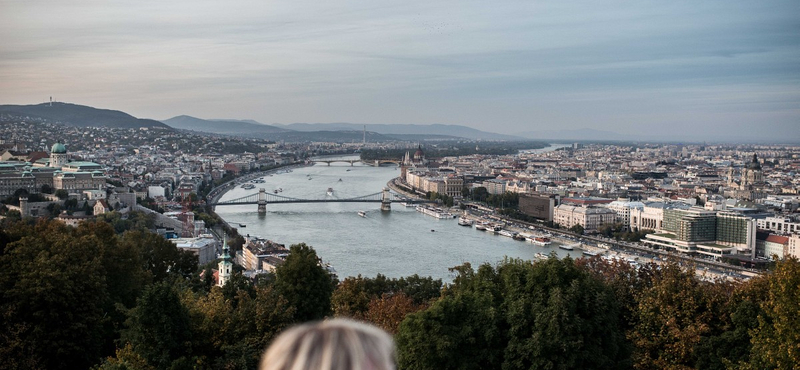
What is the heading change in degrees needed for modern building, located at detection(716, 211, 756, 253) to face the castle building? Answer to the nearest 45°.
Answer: approximately 45° to its right

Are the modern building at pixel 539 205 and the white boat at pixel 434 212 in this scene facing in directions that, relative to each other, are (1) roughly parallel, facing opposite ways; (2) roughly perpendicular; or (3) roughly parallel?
roughly perpendicular

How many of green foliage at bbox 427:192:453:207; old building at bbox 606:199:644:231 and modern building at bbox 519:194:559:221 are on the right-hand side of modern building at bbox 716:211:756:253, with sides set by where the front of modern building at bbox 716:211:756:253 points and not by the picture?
3

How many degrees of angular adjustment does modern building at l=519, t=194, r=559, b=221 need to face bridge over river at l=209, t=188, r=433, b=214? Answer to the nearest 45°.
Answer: approximately 45° to its right

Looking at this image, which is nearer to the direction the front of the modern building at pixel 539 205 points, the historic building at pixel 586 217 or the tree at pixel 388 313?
the tree

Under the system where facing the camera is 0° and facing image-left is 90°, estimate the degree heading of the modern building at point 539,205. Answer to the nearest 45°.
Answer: approximately 45°

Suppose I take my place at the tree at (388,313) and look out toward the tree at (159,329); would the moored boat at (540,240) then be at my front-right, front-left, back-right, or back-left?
back-right

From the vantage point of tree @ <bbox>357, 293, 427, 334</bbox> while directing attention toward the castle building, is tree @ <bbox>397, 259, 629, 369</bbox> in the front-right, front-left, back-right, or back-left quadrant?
back-right
